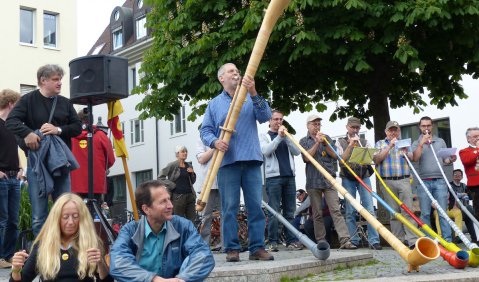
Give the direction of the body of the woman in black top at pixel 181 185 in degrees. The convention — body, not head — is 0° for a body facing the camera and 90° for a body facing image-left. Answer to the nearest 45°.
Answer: approximately 315°

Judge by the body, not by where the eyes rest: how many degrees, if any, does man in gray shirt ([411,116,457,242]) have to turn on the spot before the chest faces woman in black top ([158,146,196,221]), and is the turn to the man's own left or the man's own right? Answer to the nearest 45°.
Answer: approximately 90° to the man's own right

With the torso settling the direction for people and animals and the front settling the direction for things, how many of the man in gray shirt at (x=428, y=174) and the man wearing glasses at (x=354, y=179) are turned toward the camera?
2

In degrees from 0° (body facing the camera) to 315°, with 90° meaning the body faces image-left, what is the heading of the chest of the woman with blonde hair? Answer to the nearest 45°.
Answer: approximately 0°

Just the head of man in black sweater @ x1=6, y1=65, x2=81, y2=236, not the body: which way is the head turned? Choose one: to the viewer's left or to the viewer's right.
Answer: to the viewer's right

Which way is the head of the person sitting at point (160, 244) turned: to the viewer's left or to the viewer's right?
to the viewer's right

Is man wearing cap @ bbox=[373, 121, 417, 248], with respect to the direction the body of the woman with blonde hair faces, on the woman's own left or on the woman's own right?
on the woman's own left

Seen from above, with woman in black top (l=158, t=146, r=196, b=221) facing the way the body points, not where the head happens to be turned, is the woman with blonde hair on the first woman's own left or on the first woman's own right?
on the first woman's own right
